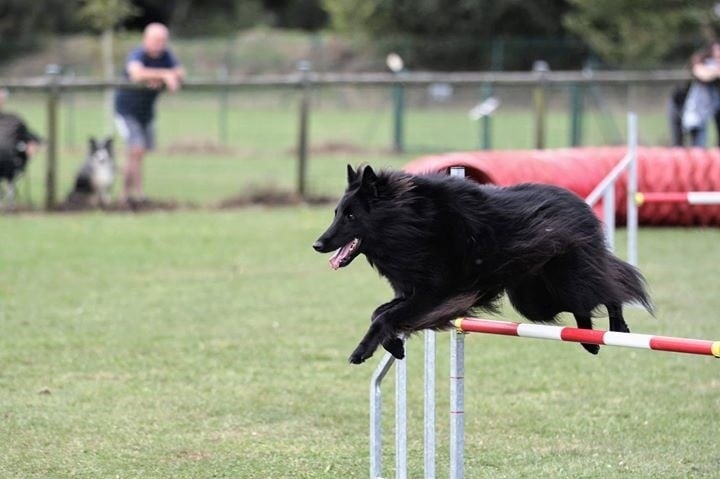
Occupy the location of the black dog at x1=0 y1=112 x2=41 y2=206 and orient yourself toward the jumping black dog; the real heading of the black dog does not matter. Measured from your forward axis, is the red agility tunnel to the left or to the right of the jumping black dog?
left

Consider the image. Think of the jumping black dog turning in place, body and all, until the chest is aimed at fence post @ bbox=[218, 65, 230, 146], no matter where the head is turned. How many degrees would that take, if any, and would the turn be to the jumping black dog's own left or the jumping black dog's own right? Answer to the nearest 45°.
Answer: approximately 90° to the jumping black dog's own right

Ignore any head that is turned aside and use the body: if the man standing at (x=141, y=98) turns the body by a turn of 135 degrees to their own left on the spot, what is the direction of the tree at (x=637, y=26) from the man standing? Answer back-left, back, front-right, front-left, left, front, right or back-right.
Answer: front-right

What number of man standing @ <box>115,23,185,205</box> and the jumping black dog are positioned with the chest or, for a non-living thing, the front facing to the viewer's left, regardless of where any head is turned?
1

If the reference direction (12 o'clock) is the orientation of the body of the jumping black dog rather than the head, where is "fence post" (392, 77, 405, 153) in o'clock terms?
The fence post is roughly at 3 o'clock from the jumping black dog.

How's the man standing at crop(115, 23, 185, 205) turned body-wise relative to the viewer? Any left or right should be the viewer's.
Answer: facing the viewer and to the right of the viewer

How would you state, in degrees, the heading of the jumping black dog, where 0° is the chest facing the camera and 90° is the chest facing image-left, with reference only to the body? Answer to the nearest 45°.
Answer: approximately 90°

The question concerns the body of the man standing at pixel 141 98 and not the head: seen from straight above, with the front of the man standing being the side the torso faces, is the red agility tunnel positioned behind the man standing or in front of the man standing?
in front
